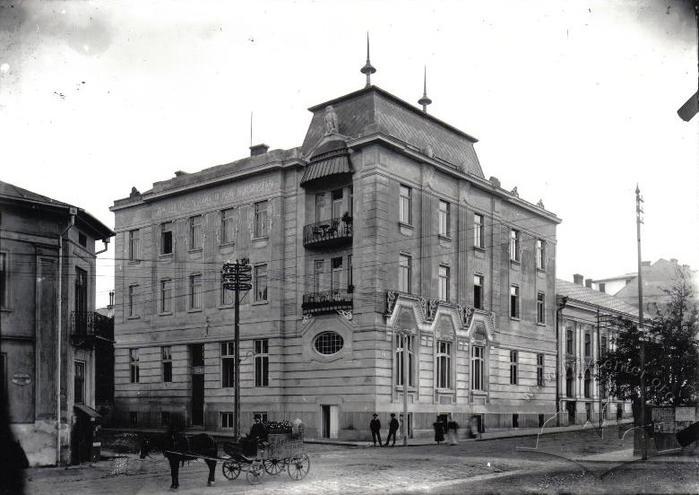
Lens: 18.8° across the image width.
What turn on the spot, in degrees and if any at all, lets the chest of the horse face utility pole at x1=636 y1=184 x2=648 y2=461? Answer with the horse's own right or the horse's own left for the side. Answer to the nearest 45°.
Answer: approximately 135° to the horse's own right

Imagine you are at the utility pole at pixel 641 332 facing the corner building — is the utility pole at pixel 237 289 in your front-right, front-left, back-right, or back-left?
front-left

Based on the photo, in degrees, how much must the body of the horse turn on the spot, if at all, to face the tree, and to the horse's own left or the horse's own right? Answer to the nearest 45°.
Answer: approximately 135° to the horse's own right

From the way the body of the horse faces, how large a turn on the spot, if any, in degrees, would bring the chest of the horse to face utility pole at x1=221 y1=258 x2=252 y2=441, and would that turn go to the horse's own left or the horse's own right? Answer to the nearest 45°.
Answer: approximately 90° to the horse's own right

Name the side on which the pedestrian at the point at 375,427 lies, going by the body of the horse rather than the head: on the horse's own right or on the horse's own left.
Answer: on the horse's own right

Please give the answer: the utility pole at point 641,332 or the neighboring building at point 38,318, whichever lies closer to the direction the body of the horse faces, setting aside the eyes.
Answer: the neighboring building

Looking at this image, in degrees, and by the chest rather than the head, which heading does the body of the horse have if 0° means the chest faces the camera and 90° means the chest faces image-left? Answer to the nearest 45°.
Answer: approximately 90°

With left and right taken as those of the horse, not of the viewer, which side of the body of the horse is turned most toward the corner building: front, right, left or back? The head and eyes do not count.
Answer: right
